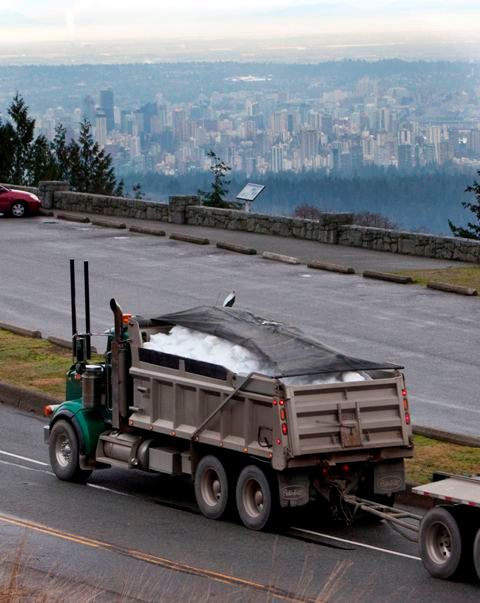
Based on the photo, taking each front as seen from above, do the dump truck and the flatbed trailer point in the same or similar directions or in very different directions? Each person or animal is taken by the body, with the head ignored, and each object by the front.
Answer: same or similar directions

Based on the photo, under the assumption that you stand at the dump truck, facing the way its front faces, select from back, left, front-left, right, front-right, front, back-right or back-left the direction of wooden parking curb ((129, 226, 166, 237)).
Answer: front-right

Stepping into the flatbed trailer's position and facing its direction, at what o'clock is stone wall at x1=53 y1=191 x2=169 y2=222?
The stone wall is roughly at 1 o'clock from the flatbed trailer.

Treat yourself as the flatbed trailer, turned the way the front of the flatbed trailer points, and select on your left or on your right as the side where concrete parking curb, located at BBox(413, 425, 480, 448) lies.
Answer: on your right

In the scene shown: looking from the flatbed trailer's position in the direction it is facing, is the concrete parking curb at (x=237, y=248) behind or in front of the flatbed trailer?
in front

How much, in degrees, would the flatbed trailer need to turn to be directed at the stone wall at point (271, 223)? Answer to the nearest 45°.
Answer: approximately 45° to its right

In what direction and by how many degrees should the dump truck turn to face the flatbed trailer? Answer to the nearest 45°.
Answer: approximately 180°

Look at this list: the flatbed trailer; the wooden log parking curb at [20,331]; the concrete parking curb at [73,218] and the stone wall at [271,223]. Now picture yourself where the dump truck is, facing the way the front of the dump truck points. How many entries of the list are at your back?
1

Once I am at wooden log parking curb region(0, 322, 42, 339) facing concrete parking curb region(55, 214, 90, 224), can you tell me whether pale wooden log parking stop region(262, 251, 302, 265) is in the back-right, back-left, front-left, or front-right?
front-right

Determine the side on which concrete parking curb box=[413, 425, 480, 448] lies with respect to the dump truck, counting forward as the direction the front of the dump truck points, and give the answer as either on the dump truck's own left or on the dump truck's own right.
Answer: on the dump truck's own right

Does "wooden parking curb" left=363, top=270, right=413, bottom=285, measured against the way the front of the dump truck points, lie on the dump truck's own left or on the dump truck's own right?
on the dump truck's own right

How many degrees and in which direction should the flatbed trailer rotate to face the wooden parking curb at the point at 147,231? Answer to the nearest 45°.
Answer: approximately 45° to its right

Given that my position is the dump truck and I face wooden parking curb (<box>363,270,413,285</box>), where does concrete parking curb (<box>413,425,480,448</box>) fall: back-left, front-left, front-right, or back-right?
front-right

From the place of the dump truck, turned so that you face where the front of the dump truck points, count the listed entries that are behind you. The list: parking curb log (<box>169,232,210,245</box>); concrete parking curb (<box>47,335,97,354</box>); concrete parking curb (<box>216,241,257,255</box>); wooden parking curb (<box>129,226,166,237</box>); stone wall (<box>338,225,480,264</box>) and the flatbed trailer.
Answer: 1

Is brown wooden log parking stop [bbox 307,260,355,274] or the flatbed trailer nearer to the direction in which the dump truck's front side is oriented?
the brown wooden log parking stop

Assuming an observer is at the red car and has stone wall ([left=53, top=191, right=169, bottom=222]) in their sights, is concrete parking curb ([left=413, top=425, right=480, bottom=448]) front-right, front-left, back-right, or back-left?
front-right

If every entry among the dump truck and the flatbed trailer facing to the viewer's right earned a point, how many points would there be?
0

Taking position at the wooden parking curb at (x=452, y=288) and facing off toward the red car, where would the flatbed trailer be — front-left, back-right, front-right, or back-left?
back-left

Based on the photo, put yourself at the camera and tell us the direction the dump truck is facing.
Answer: facing away from the viewer and to the left of the viewer

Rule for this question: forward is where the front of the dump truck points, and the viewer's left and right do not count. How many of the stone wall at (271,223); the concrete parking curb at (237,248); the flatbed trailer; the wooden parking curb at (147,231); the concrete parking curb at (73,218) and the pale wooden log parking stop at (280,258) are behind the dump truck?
1

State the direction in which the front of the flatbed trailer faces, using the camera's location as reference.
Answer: facing away from the viewer and to the left of the viewer
